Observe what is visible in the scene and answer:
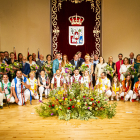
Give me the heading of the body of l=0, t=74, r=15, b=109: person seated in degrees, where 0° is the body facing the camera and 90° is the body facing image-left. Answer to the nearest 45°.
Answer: approximately 0°

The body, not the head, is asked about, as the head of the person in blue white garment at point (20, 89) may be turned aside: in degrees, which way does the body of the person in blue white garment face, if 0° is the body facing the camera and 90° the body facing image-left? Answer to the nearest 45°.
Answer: approximately 0°

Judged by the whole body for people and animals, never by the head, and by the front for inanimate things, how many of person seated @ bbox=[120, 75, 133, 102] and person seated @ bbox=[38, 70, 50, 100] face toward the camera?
2

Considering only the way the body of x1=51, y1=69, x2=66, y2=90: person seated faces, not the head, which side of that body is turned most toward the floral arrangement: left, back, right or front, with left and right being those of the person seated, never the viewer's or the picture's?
front

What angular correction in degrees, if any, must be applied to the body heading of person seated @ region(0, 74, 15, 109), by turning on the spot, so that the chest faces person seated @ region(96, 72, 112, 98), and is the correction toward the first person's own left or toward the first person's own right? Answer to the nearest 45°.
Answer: approximately 90° to the first person's own left

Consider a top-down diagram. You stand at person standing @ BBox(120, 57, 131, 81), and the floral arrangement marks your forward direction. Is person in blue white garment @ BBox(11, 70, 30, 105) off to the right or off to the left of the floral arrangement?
right

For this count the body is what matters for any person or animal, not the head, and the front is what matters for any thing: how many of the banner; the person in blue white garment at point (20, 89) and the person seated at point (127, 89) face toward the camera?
3

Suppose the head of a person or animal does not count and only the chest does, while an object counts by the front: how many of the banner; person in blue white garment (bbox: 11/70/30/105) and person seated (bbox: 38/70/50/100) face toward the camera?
3
